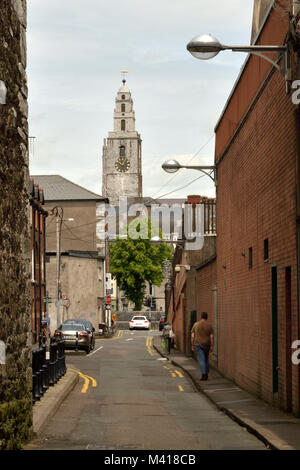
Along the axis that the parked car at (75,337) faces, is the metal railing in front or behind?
behind

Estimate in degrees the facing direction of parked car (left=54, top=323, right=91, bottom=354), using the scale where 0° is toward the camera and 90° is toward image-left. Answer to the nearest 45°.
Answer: approximately 180°

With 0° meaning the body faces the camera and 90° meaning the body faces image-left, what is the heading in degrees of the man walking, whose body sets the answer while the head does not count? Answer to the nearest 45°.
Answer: approximately 180°

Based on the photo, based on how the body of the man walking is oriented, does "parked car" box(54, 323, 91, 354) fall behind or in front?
in front

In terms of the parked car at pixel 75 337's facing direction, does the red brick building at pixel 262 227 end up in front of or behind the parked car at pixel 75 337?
behind

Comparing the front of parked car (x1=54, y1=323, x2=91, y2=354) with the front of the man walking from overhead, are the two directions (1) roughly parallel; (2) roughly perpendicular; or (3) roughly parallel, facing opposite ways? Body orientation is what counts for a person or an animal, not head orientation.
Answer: roughly parallel

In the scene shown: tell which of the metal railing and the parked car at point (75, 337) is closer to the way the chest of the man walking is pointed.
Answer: the parked car
